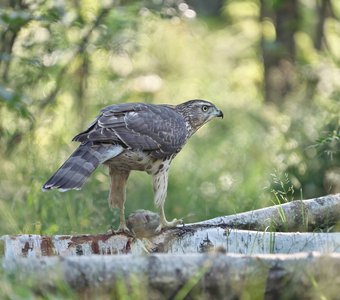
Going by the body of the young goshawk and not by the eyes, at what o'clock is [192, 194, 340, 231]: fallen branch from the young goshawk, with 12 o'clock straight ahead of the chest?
The fallen branch is roughly at 1 o'clock from the young goshawk.

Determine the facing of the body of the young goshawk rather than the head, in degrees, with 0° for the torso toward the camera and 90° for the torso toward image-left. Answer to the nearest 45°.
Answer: approximately 270°
